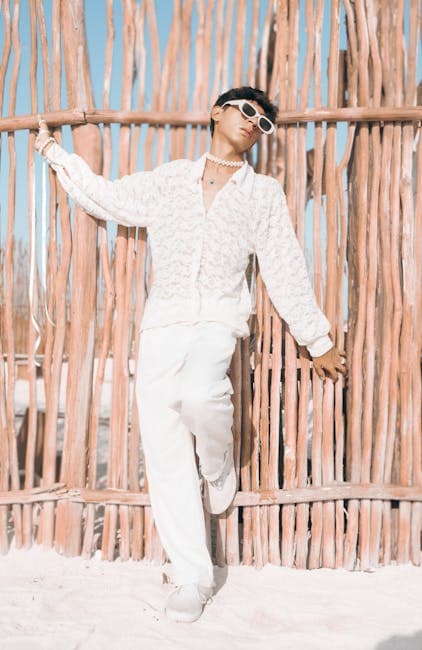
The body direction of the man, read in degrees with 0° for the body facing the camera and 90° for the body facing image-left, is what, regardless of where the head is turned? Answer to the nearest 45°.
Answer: approximately 0°
